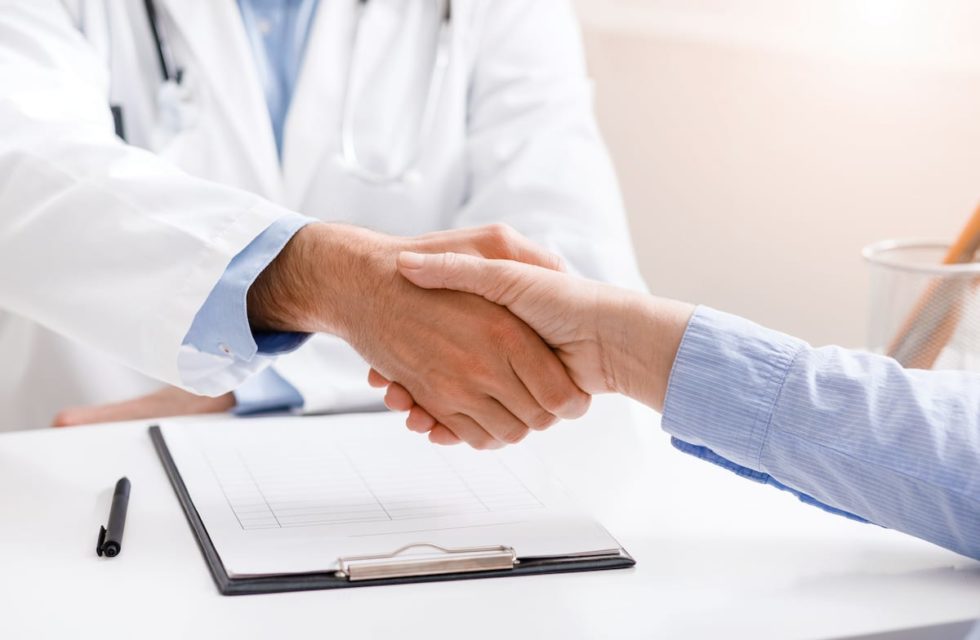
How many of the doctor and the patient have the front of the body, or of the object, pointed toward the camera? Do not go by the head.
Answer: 1

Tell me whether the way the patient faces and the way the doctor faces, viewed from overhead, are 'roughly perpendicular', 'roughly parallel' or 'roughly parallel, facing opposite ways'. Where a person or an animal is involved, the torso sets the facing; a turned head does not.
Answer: roughly perpendicular

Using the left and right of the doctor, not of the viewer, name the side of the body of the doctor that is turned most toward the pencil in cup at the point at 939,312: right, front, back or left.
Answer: left

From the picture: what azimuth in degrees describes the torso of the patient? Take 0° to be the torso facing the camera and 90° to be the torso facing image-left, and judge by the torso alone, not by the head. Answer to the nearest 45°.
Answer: approximately 90°
